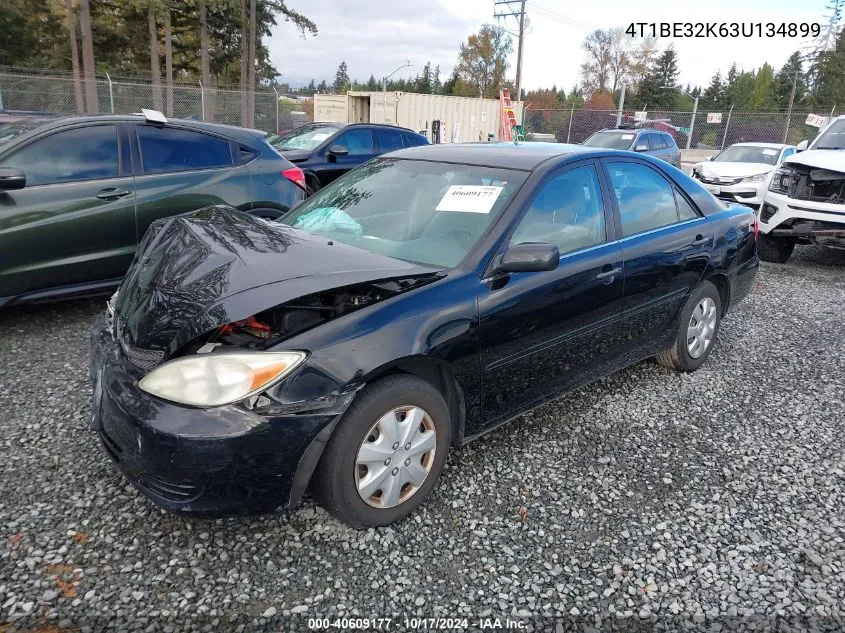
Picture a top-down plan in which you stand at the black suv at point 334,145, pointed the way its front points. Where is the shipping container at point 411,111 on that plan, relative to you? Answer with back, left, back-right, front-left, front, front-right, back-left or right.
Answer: back-right

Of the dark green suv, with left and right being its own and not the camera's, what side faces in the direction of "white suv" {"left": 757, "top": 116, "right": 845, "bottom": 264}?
back

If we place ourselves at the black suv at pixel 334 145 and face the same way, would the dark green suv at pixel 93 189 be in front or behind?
in front

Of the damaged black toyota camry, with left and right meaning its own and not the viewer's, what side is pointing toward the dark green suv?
right

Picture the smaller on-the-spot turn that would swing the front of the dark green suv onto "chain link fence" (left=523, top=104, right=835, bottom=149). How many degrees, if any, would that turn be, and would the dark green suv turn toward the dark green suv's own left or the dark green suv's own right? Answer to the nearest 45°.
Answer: approximately 135° to the dark green suv's own right

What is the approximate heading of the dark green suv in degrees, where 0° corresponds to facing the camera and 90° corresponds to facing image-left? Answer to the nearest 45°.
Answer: approximately 90°

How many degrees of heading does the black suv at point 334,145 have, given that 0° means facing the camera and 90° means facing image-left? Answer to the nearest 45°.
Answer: approximately 45°

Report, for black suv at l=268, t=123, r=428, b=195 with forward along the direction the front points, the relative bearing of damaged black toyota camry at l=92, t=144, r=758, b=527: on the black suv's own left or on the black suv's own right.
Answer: on the black suv's own left

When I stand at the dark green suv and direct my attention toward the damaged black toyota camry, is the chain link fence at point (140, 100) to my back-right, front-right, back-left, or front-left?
back-left

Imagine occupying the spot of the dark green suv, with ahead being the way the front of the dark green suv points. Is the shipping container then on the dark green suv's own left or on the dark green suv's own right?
on the dark green suv's own right

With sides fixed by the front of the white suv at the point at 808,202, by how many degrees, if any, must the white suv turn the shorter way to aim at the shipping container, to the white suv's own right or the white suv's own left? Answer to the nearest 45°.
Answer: approximately 90° to the white suv's own right
